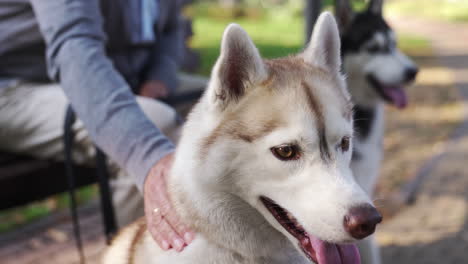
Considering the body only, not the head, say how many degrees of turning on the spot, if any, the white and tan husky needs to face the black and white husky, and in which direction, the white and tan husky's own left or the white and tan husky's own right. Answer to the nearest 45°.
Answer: approximately 135° to the white and tan husky's own left

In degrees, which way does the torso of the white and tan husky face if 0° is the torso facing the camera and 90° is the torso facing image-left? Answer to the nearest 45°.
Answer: approximately 315°
